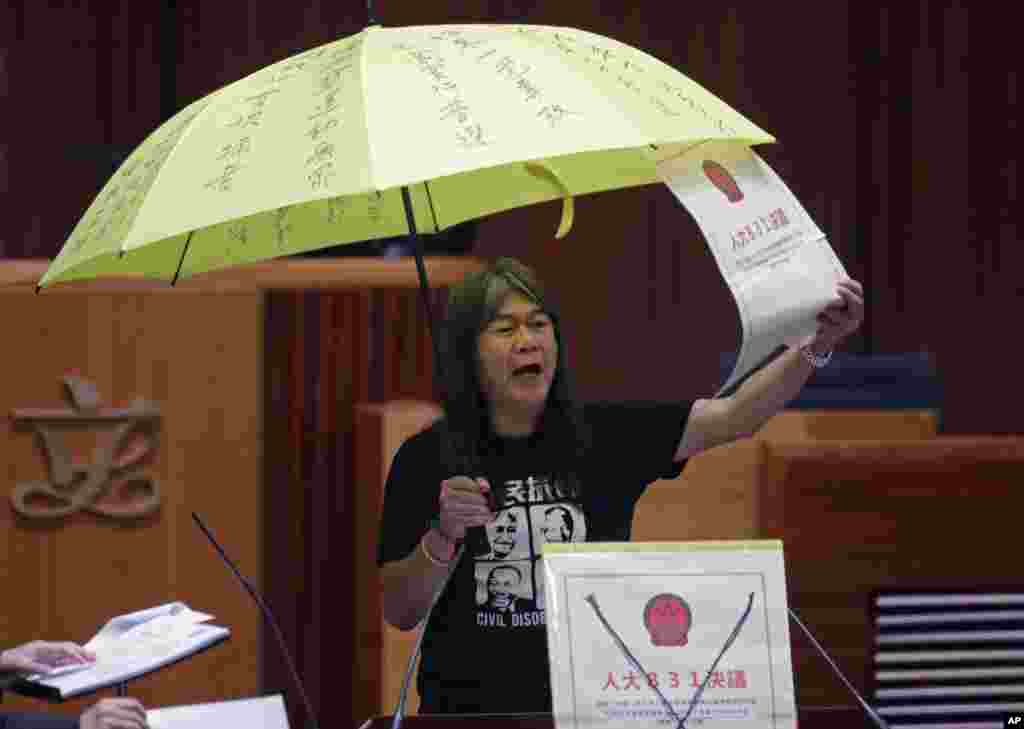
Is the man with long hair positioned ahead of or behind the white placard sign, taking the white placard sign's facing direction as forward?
behind

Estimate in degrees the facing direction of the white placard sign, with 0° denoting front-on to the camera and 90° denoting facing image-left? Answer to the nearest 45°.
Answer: approximately 0°
